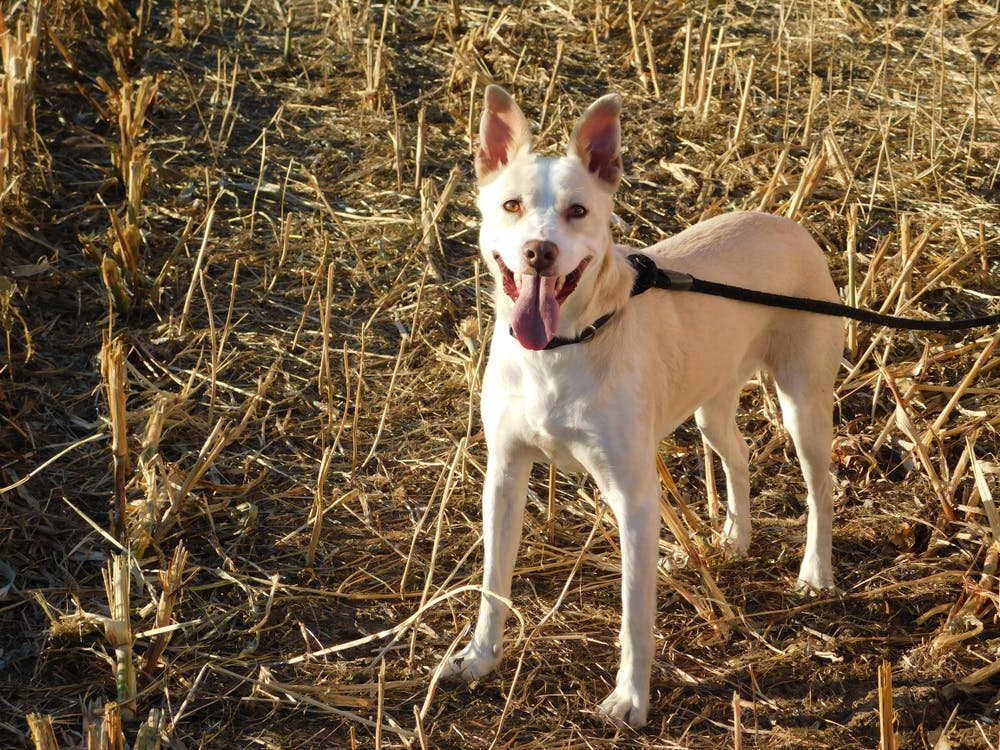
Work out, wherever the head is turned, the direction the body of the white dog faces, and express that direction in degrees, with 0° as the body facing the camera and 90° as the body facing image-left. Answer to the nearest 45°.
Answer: approximately 45°
